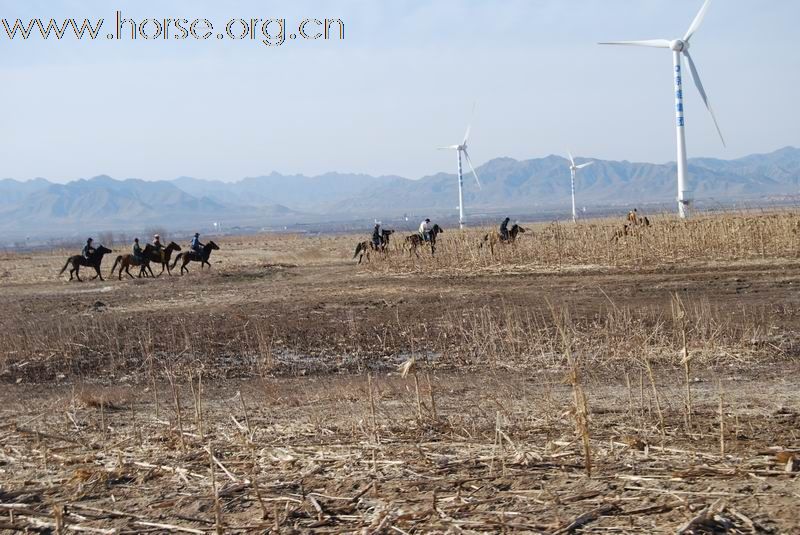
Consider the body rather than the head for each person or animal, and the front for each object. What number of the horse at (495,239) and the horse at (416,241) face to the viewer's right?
2

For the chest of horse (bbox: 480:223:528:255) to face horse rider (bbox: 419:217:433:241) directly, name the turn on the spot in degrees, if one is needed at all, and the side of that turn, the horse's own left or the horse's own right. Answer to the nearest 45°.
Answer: approximately 135° to the horse's own left

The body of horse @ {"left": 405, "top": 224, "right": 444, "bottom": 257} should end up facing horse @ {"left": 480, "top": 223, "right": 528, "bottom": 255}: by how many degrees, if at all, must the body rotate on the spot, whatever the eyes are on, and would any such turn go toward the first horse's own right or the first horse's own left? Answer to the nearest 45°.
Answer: approximately 45° to the first horse's own right

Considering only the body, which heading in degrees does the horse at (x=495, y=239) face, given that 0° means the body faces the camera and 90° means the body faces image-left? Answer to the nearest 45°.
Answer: approximately 270°

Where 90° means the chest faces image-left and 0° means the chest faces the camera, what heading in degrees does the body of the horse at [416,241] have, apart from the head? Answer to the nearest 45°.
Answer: approximately 270°

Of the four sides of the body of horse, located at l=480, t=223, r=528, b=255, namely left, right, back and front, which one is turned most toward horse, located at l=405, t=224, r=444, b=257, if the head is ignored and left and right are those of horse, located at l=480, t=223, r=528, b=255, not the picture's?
back
